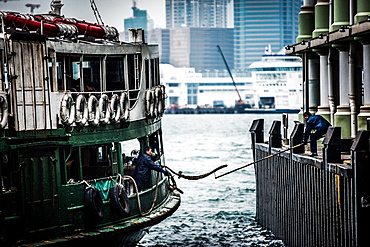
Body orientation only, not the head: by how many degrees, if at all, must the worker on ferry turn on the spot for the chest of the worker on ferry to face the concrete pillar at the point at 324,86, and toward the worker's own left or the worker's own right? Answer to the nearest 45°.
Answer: approximately 45° to the worker's own left

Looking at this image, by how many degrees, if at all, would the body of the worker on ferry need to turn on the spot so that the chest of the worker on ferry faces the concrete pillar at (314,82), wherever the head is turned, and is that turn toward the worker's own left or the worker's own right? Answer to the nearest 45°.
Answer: approximately 45° to the worker's own left

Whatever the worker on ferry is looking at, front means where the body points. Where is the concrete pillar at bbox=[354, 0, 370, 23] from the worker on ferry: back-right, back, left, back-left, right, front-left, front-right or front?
front

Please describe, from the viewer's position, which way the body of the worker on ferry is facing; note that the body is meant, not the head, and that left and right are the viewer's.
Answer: facing to the right of the viewer

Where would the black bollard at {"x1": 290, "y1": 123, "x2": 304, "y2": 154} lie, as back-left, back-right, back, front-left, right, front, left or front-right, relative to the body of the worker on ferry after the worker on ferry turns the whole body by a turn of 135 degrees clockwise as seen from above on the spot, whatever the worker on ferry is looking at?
back-left

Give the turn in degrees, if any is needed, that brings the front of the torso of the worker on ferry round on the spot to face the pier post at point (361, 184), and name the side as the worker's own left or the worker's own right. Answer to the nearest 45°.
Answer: approximately 45° to the worker's own right

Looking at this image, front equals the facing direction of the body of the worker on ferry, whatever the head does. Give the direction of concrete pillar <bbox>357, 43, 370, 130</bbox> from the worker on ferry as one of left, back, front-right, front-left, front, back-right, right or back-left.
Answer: front

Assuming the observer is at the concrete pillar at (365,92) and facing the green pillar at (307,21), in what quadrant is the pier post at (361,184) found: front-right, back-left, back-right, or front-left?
back-left
